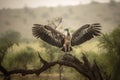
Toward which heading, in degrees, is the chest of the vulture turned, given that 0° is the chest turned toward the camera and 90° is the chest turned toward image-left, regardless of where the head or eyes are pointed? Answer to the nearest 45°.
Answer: approximately 0°
